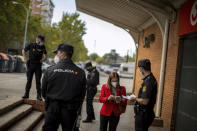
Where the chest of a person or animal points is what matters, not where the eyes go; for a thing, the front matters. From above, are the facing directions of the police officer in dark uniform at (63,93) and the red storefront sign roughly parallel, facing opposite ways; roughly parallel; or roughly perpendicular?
roughly perpendicular

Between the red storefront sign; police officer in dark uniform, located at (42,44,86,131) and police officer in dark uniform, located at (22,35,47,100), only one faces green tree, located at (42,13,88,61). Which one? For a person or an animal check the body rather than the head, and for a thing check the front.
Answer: police officer in dark uniform, located at (42,44,86,131)

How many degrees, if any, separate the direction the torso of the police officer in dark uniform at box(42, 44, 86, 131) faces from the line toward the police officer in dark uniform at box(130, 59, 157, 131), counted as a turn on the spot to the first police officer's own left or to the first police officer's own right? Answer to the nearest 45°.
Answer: approximately 90° to the first police officer's own right

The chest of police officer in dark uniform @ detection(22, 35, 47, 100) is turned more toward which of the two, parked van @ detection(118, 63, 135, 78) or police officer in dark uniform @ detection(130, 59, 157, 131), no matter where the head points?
the police officer in dark uniform

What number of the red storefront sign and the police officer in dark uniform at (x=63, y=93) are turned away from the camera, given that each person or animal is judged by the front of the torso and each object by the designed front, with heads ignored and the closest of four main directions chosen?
1

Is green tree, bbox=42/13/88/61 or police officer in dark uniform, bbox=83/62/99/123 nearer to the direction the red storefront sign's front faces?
the police officer in dark uniform

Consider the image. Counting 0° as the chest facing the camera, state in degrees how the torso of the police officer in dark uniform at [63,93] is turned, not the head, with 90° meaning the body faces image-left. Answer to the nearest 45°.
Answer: approximately 180°
